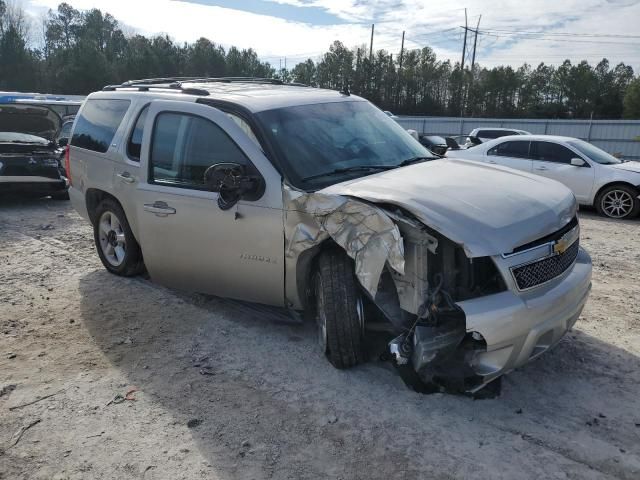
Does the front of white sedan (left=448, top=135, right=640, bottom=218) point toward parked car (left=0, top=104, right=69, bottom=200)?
no

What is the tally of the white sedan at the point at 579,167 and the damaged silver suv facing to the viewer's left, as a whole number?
0

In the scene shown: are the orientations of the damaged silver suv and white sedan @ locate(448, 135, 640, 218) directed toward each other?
no

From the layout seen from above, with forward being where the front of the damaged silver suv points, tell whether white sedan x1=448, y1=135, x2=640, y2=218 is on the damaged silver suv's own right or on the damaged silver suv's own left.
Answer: on the damaged silver suv's own left

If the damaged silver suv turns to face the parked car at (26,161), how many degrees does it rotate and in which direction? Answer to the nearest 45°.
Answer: approximately 180°

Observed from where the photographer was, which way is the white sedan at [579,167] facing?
facing the viewer and to the right of the viewer

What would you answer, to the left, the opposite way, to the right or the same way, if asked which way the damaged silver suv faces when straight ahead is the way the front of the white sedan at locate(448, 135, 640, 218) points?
the same way

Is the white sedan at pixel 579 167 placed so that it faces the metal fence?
no

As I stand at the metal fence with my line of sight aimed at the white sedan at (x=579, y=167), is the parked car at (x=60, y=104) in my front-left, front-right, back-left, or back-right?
front-right

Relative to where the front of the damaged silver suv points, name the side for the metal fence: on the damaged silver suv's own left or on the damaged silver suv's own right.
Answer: on the damaged silver suv's own left
